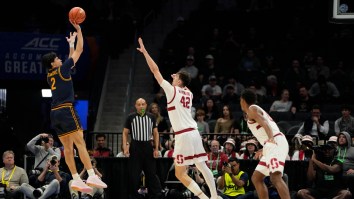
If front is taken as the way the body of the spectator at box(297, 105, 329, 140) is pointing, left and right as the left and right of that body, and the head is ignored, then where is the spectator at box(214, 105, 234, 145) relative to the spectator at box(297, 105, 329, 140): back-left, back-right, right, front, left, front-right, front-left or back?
right

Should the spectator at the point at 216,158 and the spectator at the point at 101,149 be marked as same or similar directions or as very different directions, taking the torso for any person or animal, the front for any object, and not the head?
same or similar directions

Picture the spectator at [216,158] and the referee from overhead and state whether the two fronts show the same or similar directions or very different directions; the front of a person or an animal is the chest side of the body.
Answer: same or similar directions

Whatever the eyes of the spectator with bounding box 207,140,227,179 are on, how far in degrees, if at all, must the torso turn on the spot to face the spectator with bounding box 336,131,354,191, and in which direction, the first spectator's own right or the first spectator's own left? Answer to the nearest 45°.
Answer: approximately 90° to the first spectator's own left

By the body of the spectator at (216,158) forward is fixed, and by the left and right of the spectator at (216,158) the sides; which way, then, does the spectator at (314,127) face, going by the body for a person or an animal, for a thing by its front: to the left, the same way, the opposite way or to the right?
the same way

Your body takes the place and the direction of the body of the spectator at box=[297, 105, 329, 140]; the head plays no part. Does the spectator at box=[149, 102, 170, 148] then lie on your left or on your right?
on your right

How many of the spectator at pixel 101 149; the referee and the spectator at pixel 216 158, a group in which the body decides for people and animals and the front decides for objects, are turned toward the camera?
3

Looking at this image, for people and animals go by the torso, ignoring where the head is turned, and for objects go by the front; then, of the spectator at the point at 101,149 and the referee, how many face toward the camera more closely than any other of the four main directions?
2

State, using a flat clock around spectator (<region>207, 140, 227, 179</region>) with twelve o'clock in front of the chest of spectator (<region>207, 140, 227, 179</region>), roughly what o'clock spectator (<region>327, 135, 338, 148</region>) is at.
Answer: spectator (<region>327, 135, 338, 148</region>) is roughly at 9 o'clock from spectator (<region>207, 140, 227, 179</region>).

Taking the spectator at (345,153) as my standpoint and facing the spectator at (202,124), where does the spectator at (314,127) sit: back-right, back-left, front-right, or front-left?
front-right

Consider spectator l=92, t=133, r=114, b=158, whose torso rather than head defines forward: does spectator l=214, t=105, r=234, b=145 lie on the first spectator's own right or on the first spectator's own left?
on the first spectator's own left

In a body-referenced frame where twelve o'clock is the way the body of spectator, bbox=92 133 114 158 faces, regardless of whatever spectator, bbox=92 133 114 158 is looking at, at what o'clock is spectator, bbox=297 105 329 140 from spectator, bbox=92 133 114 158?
spectator, bbox=297 105 329 140 is roughly at 9 o'clock from spectator, bbox=92 133 114 158.

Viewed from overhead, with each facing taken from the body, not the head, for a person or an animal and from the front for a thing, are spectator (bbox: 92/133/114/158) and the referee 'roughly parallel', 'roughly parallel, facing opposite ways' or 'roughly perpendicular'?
roughly parallel

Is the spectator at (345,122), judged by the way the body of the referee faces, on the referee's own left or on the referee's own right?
on the referee's own left

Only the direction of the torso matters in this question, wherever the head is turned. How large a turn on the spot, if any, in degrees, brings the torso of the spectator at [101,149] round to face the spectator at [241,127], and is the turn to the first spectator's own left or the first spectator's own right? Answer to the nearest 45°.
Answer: approximately 90° to the first spectator's own left

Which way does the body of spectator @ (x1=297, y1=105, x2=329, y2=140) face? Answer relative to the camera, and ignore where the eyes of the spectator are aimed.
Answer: toward the camera

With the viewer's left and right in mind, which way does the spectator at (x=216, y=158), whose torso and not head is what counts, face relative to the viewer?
facing the viewer

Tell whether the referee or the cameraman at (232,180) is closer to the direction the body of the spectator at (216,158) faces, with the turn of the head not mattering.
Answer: the cameraman
